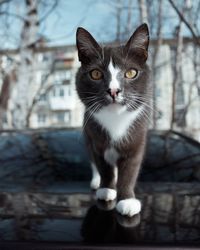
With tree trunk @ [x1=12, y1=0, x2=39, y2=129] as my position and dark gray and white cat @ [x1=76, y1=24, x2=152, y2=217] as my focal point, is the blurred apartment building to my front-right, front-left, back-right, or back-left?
back-left

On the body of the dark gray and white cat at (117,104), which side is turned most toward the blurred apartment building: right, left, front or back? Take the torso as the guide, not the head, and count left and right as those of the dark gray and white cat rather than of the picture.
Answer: back

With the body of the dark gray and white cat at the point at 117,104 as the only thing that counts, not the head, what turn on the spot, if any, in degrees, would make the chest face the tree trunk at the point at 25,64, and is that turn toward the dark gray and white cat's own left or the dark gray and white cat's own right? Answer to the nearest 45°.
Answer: approximately 180°

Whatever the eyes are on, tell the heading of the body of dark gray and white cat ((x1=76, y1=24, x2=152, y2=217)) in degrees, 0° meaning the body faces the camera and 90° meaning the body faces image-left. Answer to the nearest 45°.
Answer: approximately 0°
